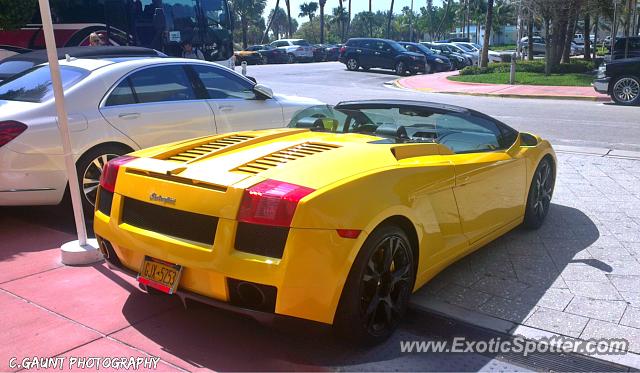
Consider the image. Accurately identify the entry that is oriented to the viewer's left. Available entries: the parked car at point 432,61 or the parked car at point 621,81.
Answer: the parked car at point 621,81

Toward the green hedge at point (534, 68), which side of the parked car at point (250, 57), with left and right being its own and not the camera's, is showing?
front

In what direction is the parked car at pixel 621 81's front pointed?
to the viewer's left

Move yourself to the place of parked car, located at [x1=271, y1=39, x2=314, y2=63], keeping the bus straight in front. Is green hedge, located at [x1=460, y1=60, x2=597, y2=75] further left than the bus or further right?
left

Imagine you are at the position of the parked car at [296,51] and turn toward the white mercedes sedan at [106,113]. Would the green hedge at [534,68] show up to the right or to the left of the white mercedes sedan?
left

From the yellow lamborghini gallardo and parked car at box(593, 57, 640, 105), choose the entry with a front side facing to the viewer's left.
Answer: the parked car

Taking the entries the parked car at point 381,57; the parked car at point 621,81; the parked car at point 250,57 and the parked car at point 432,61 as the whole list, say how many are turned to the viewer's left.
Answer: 1

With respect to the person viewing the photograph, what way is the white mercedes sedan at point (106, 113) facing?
facing away from the viewer and to the right of the viewer
